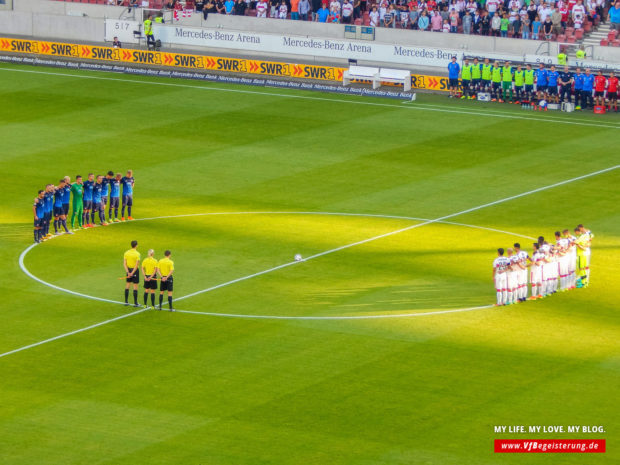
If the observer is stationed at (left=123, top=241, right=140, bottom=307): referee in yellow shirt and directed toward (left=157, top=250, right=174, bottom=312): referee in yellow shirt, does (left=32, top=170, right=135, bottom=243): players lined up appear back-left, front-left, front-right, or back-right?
back-left

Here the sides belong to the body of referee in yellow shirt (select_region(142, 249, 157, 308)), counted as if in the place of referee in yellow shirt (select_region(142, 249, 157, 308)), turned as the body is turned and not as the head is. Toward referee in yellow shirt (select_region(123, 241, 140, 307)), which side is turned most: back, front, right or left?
left

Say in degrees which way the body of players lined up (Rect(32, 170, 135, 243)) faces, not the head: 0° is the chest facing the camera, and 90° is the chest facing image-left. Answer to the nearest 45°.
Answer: approximately 315°

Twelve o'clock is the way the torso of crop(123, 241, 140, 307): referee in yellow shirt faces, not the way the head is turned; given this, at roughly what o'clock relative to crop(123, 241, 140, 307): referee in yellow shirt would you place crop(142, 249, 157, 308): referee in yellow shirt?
crop(142, 249, 157, 308): referee in yellow shirt is roughly at 3 o'clock from crop(123, 241, 140, 307): referee in yellow shirt.

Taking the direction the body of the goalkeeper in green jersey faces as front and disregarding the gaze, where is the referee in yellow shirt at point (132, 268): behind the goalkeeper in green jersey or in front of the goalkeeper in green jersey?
in front

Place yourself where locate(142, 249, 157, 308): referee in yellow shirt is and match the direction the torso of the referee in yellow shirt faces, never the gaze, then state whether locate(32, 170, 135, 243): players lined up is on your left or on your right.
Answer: on your left

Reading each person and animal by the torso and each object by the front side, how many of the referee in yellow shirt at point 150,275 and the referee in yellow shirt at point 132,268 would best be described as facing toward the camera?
0
